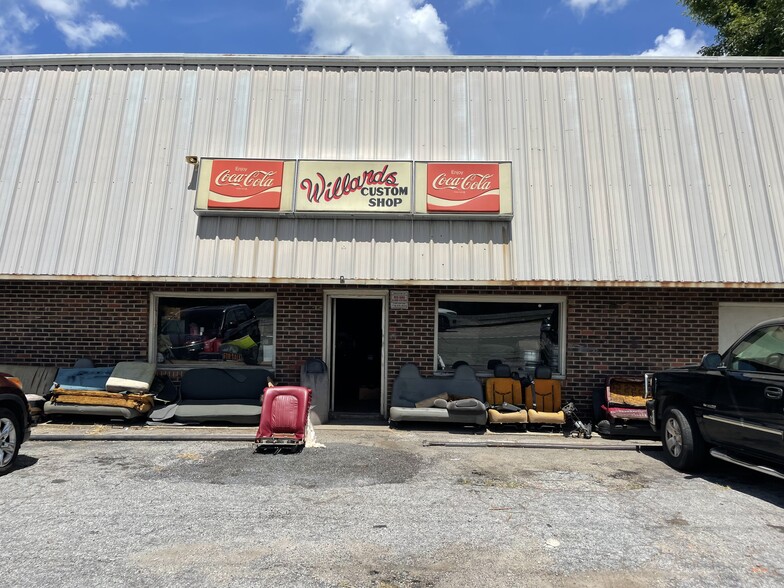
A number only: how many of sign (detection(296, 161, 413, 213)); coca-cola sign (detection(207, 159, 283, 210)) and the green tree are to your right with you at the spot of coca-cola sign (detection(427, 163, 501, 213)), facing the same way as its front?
2

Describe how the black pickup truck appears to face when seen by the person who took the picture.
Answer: facing away from the viewer and to the left of the viewer

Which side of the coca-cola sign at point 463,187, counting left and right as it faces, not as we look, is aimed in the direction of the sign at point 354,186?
right
